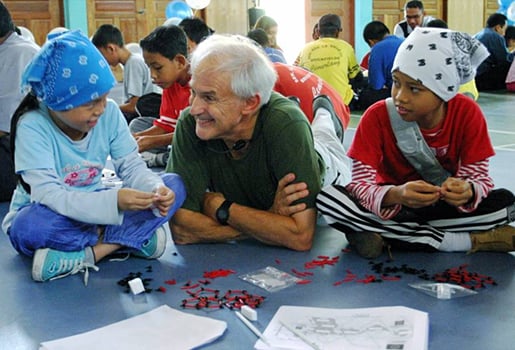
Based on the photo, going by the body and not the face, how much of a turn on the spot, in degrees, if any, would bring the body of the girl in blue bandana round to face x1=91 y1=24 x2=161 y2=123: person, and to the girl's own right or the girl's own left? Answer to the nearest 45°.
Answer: approximately 135° to the girl's own left

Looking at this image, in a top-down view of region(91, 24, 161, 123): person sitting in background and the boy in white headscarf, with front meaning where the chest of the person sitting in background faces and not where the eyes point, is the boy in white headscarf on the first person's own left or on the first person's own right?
on the first person's own left

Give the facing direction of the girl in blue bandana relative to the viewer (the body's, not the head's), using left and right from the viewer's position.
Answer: facing the viewer and to the right of the viewer

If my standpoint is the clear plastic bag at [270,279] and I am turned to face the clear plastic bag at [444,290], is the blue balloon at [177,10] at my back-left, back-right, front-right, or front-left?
back-left

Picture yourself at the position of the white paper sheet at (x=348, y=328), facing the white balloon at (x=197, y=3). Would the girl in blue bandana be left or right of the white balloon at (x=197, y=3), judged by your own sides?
left

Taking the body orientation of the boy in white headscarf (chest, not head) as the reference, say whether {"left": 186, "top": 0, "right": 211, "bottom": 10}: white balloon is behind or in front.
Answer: behind

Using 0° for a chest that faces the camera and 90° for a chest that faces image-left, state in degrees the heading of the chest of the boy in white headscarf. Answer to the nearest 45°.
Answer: approximately 0°
